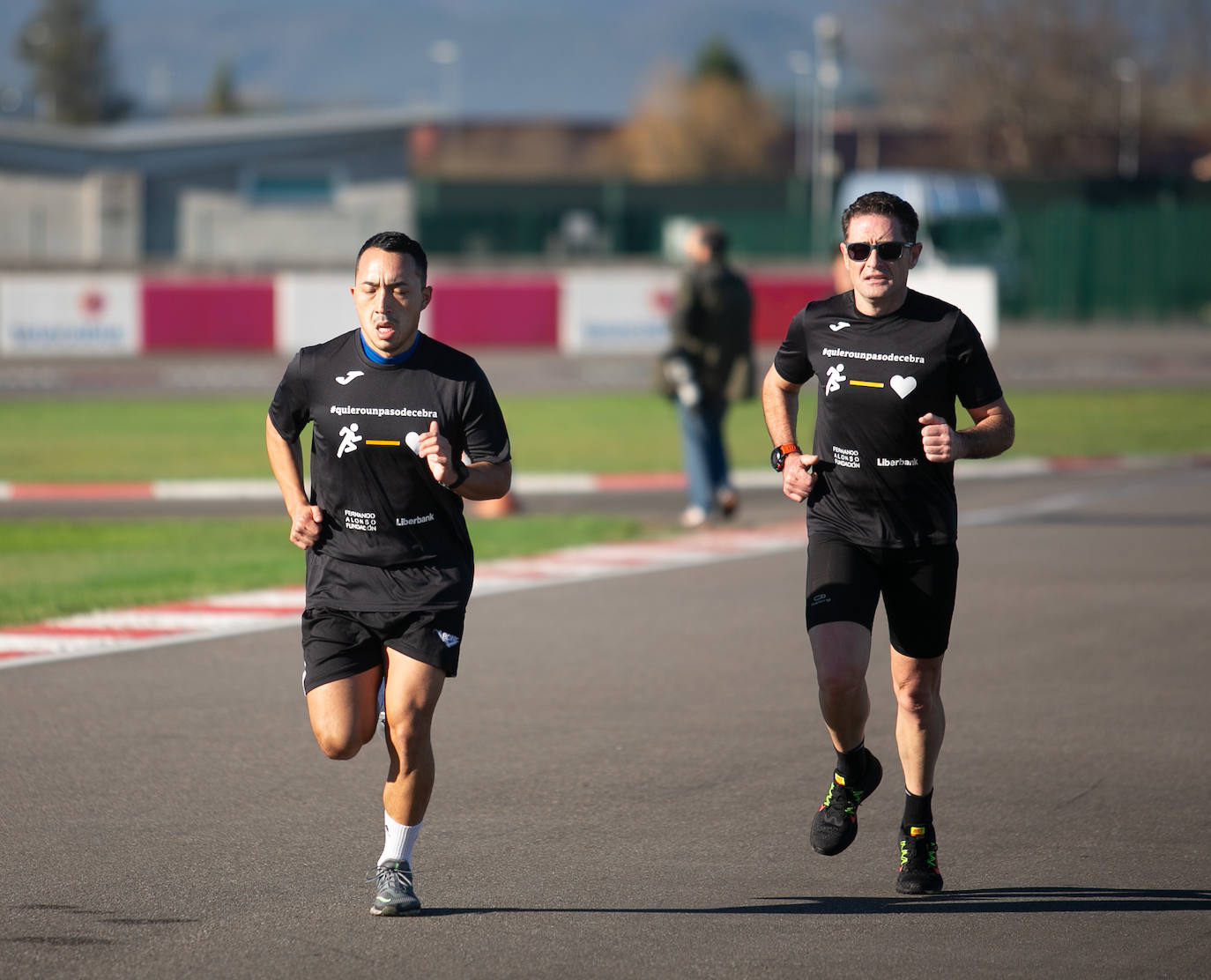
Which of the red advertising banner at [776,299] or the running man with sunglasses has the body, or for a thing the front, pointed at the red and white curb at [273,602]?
the red advertising banner

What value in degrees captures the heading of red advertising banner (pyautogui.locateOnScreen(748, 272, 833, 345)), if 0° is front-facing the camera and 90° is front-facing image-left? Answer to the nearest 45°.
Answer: approximately 0°

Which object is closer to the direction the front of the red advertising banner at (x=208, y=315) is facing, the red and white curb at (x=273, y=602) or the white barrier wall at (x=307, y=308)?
the red and white curb

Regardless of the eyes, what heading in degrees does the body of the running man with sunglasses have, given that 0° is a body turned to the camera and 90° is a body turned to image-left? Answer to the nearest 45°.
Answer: approximately 0°

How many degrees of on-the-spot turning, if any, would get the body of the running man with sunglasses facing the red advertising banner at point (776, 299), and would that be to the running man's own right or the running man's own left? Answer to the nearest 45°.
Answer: approximately 180°

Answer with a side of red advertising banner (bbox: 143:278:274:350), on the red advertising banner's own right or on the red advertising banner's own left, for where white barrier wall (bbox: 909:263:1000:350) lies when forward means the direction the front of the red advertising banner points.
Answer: on the red advertising banner's own left

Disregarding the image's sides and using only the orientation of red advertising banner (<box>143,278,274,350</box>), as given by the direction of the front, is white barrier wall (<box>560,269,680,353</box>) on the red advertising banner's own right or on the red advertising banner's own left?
on the red advertising banner's own left
